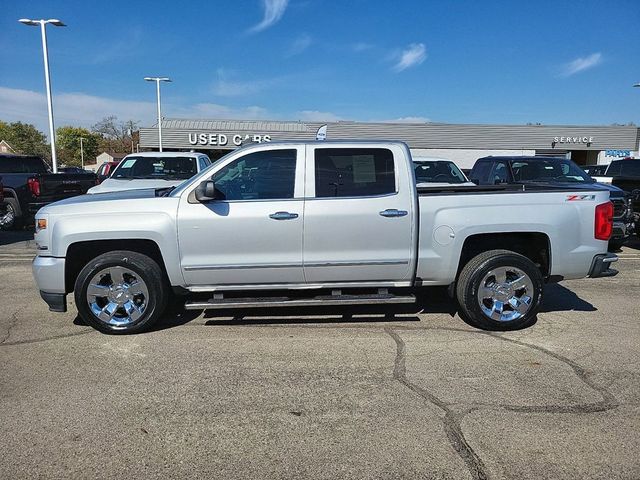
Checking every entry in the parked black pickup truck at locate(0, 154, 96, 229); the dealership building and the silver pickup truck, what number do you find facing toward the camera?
1

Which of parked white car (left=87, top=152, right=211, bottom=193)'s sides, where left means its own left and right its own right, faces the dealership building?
back

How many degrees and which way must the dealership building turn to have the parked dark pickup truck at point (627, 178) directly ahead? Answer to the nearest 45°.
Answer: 0° — it already faces it

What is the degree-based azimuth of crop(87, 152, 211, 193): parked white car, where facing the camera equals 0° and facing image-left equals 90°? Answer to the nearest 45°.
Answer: approximately 45°

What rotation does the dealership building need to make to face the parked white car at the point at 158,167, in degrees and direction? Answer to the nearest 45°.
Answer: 0° — it already faces it

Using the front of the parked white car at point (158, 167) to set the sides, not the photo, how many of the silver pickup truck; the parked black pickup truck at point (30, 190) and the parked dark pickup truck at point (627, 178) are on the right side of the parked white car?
1

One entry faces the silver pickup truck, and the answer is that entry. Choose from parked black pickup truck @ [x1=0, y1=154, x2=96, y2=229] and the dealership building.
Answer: the dealership building

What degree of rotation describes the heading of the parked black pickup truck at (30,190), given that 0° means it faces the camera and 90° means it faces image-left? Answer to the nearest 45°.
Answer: approximately 135°

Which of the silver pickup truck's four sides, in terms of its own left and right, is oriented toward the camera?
left

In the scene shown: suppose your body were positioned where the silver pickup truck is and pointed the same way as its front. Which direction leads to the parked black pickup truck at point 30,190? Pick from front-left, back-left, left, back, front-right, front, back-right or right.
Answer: front-right

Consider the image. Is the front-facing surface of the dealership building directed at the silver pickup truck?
yes
